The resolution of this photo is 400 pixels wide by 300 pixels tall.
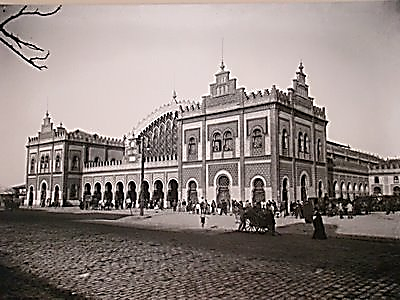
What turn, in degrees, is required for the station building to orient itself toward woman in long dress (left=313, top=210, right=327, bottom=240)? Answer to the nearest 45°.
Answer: approximately 90° to its left

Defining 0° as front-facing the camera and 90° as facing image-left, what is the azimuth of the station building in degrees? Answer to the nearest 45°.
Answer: approximately 45°
